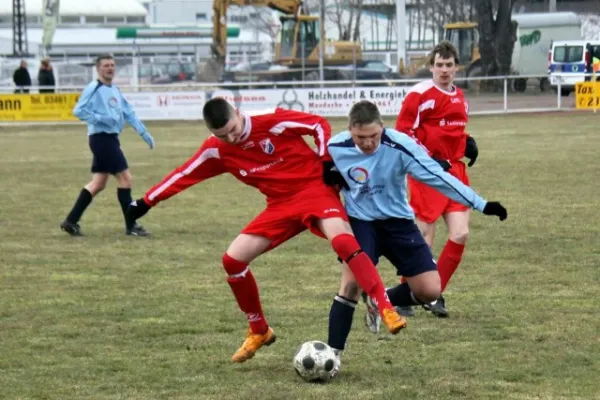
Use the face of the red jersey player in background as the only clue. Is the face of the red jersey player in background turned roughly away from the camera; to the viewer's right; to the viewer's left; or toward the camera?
toward the camera

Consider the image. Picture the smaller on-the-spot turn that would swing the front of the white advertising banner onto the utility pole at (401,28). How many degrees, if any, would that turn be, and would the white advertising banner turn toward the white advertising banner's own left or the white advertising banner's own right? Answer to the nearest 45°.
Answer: approximately 135° to the white advertising banner's own left

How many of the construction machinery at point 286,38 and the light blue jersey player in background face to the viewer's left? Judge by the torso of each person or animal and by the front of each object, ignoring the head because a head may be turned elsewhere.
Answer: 1

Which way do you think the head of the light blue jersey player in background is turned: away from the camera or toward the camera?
toward the camera

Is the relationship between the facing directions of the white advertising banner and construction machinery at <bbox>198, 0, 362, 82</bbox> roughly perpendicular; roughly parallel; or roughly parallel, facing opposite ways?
roughly perpendicular

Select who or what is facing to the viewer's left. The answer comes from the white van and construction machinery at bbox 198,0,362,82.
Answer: the construction machinery

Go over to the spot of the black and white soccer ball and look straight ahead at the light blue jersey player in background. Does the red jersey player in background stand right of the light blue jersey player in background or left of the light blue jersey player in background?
right

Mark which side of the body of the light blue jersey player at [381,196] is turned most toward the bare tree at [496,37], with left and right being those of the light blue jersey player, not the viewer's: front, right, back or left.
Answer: back

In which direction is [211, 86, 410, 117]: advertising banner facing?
toward the camera

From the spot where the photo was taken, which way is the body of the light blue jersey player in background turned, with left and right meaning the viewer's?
facing the viewer and to the right of the viewer

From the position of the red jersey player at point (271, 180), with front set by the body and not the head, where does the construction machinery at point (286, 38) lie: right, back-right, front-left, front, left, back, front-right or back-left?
back

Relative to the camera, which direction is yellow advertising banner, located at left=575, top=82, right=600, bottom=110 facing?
toward the camera

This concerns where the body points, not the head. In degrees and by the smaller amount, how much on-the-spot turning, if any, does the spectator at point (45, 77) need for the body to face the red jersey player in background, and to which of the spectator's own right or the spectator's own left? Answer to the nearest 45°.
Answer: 0° — they already face them

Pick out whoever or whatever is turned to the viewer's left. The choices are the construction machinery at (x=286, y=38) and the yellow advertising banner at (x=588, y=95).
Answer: the construction machinery

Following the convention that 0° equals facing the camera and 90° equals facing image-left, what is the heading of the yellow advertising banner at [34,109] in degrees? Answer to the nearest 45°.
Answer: approximately 0°

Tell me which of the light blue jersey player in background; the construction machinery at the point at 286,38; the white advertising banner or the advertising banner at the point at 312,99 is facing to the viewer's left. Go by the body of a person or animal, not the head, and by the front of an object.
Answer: the construction machinery

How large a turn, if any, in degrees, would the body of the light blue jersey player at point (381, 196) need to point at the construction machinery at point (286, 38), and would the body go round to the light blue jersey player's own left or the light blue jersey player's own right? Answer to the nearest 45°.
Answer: approximately 180°

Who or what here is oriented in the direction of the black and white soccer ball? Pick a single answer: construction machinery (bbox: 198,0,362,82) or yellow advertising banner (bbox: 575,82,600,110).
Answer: the yellow advertising banner
